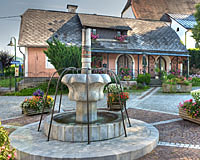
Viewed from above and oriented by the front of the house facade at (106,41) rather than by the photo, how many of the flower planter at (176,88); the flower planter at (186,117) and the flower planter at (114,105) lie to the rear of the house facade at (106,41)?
0

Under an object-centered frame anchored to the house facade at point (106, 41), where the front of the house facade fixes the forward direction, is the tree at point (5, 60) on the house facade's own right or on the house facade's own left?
on the house facade's own right

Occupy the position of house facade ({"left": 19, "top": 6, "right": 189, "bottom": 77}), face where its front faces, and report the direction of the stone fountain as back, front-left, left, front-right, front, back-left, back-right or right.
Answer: front

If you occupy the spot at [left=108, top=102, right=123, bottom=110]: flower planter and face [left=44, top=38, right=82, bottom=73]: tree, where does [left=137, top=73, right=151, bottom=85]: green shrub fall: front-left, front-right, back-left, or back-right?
front-right

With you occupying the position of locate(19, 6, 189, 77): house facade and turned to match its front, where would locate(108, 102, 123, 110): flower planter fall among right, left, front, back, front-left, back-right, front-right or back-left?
front

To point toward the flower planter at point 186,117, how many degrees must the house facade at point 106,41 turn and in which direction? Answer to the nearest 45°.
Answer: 0° — it already faces it

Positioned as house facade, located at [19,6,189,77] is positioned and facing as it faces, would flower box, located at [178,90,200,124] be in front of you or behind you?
in front

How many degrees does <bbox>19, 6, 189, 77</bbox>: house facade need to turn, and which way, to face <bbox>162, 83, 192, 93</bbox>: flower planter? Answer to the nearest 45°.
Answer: approximately 45° to its left

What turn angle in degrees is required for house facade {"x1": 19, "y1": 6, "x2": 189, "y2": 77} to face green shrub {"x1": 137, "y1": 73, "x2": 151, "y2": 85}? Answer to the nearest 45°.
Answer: approximately 45° to its left

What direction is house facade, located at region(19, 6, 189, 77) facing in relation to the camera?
toward the camera

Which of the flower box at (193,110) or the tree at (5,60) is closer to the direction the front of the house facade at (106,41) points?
the flower box

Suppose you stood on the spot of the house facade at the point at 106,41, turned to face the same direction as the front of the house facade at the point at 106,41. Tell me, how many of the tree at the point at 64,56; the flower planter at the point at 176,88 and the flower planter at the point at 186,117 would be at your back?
0

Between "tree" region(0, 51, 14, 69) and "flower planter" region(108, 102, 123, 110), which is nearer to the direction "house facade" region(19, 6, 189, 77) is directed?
the flower planter

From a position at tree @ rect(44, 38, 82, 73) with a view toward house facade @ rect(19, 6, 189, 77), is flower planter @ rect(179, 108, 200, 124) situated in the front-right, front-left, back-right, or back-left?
back-right
